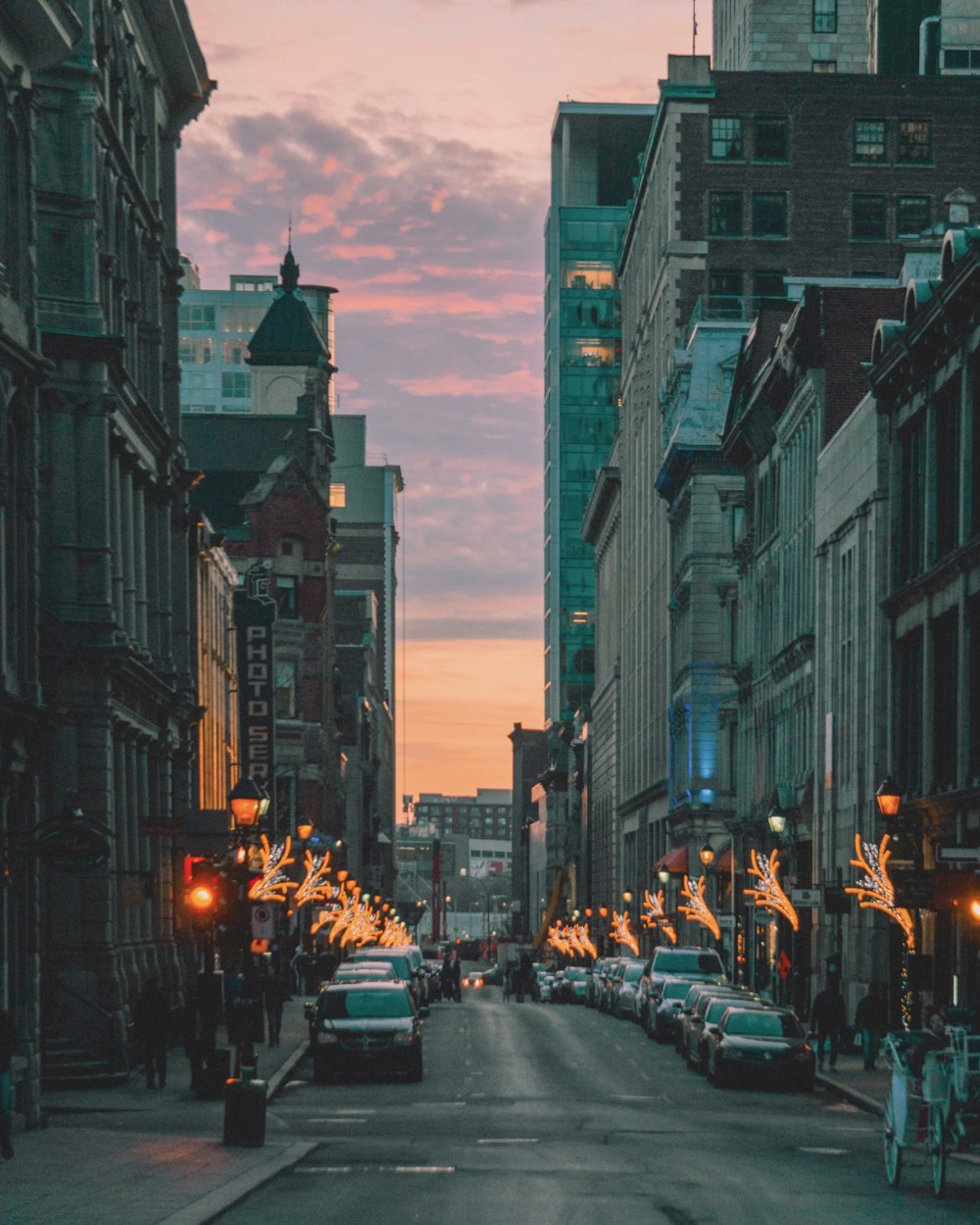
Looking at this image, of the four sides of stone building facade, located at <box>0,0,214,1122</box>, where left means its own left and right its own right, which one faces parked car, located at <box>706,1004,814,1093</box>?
front

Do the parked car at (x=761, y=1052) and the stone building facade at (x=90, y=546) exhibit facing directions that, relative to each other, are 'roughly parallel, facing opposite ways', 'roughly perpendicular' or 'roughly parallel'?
roughly perpendicular

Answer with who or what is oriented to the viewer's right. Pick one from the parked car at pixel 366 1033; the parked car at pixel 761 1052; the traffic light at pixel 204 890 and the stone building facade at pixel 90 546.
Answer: the stone building facade

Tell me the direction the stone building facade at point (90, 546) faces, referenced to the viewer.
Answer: facing to the right of the viewer

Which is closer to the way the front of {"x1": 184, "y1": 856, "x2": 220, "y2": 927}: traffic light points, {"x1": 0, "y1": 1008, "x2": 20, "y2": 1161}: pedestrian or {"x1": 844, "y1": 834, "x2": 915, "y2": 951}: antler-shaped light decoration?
the pedestrian

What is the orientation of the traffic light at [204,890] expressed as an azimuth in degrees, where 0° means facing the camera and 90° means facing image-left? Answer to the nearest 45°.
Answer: approximately 0°

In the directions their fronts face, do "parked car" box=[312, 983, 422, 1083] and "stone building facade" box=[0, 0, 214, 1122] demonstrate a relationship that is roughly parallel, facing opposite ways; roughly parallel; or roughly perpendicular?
roughly perpendicular
